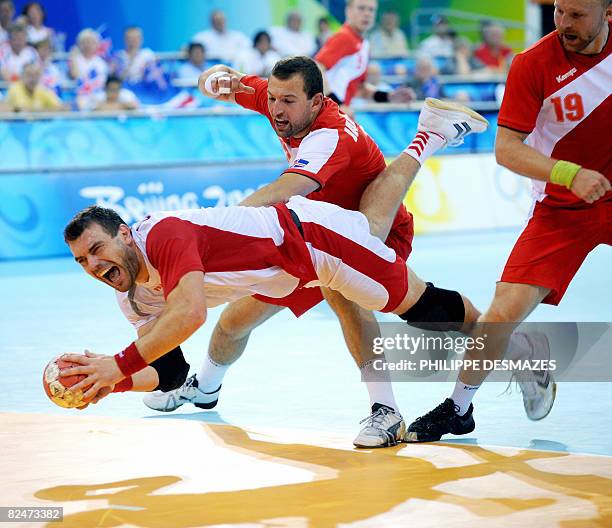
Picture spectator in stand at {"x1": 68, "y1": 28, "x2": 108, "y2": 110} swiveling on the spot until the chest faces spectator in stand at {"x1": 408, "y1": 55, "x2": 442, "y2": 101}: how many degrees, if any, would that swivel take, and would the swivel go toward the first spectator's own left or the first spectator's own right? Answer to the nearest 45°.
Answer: approximately 90° to the first spectator's own left

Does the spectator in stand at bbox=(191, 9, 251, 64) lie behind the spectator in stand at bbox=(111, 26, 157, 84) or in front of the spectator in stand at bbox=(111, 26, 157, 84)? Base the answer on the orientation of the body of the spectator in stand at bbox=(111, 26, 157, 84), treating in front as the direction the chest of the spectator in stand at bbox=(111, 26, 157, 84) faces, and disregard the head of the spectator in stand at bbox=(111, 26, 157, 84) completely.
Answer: behind

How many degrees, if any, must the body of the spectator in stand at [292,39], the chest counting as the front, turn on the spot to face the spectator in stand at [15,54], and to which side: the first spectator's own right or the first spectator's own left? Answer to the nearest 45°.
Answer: approximately 45° to the first spectator's own right

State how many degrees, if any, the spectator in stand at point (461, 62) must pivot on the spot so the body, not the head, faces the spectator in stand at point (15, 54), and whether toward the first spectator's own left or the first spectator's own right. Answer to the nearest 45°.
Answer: approximately 45° to the first spectator's own right

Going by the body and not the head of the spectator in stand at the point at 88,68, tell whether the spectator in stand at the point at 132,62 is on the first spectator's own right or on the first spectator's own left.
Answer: on the first spectator's own left

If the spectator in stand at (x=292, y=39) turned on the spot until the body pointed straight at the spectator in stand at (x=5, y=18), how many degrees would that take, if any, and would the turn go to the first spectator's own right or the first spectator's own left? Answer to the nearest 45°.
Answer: approximately 45° to the first spectator's own right

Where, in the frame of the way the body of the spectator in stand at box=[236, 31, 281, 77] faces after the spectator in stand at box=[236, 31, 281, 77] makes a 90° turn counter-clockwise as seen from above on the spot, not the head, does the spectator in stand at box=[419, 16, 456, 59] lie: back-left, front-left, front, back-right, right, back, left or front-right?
front-left

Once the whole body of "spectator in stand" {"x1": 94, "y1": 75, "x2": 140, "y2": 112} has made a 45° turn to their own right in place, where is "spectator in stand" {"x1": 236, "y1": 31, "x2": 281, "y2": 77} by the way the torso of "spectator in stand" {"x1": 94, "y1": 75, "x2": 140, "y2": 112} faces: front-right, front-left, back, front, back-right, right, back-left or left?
back

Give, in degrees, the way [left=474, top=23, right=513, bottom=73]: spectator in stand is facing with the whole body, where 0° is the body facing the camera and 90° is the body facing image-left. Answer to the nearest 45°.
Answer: approximately 0°

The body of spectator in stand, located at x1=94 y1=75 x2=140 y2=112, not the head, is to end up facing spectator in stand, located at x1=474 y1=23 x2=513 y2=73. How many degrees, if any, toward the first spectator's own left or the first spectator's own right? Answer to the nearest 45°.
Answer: approximately 135° to the first spectator's own left
